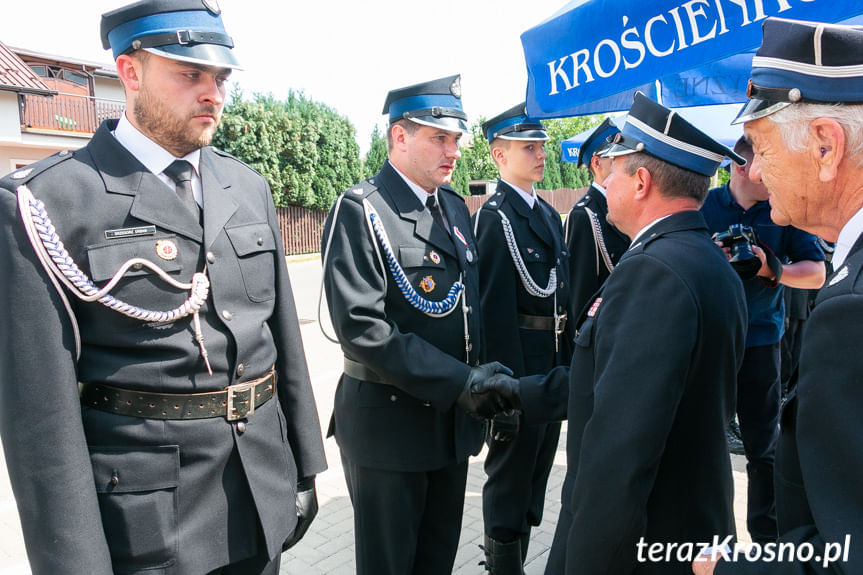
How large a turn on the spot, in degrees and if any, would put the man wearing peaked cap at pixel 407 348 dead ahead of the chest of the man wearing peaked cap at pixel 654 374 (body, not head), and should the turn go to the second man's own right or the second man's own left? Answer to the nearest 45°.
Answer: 0° — they already face them

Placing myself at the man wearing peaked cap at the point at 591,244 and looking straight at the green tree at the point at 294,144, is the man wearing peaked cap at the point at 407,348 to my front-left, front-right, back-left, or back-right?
back-left

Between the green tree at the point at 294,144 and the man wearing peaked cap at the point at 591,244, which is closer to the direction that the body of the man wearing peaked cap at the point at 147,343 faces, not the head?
the man wearing peaked cap

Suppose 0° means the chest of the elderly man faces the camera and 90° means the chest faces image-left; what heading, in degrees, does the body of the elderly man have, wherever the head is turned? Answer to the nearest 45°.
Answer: approximately 90°

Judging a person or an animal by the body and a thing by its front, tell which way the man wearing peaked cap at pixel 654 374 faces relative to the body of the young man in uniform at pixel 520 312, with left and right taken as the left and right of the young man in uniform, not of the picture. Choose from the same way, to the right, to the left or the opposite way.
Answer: the opposite way

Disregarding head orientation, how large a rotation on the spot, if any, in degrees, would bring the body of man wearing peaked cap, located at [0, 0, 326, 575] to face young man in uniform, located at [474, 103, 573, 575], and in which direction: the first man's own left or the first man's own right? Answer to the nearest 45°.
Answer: approximately 90° to the first man's own left

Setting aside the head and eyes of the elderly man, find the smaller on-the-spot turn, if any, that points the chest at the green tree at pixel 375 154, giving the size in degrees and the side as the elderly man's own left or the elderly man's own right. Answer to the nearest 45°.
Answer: approximately 45° to the elderly man's own right

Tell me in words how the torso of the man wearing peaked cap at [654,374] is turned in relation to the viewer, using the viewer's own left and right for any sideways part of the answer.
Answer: facing away from the viewer and to the left of the viewer

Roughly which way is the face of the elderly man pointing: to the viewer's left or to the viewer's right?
to the viewer's left

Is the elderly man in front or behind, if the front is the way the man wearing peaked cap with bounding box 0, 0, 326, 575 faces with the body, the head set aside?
in front

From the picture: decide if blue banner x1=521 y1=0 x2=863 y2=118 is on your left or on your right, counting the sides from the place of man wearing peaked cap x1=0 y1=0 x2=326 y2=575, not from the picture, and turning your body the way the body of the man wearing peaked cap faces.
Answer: on your left

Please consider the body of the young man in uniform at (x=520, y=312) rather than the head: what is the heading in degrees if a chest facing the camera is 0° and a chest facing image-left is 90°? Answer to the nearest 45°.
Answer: approximately 315°

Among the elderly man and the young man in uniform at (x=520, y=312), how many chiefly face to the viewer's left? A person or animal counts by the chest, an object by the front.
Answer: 1

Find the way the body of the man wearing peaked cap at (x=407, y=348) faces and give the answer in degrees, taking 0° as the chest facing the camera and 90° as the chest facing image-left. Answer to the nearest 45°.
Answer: approximately 315°
